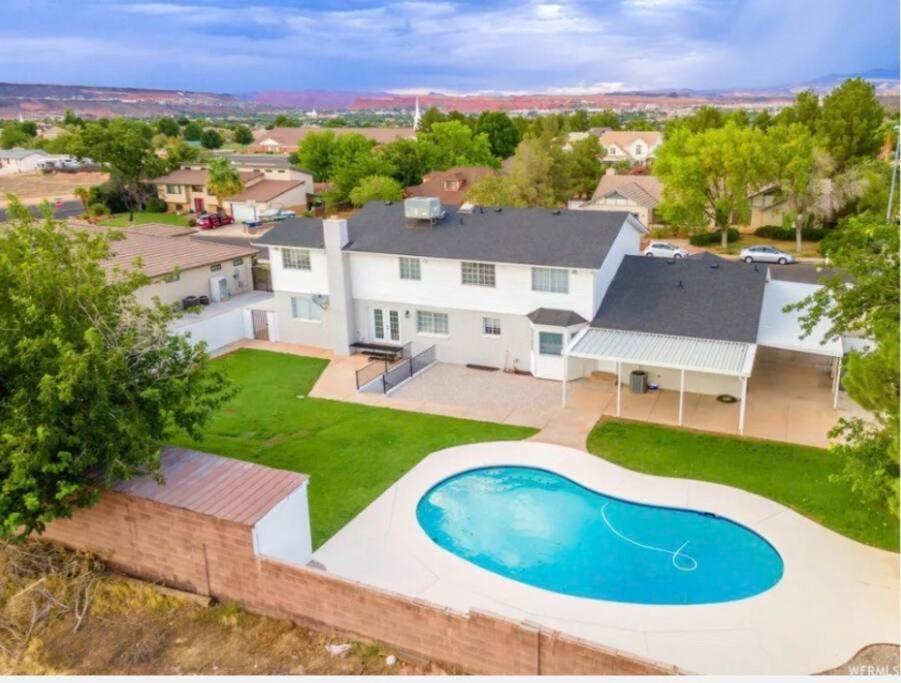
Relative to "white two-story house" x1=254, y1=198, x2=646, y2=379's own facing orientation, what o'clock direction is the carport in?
The carport is roughly at 4 o'clock from the white two-story house.

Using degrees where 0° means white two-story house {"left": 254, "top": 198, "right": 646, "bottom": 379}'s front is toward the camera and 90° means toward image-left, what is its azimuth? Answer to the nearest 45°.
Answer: approximately 180°

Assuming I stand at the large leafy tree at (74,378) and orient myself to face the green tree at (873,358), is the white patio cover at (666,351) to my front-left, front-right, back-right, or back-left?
front-left

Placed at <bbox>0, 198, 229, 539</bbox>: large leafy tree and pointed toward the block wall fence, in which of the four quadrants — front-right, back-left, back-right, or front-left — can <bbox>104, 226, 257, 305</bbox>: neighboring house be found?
back-left

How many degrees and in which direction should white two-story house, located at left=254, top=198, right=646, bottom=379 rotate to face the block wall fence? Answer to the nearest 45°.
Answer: approximately 180°

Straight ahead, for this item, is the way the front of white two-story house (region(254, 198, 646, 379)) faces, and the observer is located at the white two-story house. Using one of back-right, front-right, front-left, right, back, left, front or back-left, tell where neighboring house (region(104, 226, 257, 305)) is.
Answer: front-left

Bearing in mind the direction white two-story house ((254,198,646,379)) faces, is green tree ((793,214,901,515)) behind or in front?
behind

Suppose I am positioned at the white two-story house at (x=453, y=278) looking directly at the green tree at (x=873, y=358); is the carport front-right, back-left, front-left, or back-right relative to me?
front-left

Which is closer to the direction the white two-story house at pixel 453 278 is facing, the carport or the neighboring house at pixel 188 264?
the neighboring house

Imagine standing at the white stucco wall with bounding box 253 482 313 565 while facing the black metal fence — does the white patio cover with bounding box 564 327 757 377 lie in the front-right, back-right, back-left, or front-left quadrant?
front-right

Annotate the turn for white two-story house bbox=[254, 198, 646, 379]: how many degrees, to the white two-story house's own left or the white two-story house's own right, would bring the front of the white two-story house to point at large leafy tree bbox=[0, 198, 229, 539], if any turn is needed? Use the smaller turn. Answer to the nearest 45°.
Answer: approximately 135° to the white two-story house's own left

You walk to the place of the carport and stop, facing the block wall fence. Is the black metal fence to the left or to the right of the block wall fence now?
right
